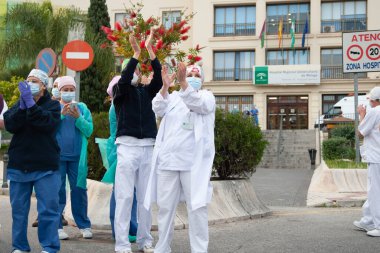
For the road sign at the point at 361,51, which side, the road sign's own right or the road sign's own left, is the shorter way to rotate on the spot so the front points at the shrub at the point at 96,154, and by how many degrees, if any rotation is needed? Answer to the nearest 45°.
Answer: approximately 45° to the road sign's own right

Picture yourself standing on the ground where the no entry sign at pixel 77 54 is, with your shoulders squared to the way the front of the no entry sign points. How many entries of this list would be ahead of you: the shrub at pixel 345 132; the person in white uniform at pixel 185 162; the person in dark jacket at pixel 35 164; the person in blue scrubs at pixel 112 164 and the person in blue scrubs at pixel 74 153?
4

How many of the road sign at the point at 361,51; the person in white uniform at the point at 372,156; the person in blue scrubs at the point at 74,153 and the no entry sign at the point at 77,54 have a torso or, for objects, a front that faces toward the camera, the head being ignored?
3

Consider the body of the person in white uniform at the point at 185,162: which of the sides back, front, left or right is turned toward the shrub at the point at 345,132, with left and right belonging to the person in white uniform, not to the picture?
back

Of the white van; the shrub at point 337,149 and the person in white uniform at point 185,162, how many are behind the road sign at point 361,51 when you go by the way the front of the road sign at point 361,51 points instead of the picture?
2

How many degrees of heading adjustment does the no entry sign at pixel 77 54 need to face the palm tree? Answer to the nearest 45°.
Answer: approximately 180°

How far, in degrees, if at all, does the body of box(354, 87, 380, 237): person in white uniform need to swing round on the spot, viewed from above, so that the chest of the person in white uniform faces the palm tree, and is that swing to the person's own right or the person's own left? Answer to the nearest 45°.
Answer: approximately 45° to the person's own right

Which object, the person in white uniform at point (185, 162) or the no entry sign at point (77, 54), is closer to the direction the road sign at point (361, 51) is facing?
the person in white uniform

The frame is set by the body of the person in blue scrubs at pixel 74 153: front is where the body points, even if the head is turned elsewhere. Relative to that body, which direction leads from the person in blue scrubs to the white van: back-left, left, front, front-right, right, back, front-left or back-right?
back-left

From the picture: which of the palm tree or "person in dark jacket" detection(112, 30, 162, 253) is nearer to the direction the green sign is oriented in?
the person in dark jacket

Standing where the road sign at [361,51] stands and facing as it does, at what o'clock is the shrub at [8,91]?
The shrub is roughly at 4 o'clock from the road sign.

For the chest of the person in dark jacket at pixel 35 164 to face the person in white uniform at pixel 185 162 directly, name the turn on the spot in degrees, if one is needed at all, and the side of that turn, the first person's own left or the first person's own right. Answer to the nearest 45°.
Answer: approximately 135° to the first person's own left

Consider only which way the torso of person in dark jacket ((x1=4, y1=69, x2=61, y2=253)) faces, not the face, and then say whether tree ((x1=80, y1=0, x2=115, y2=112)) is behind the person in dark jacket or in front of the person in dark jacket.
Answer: behind

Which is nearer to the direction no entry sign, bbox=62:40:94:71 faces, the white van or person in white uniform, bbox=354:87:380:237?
the person in white uniform
